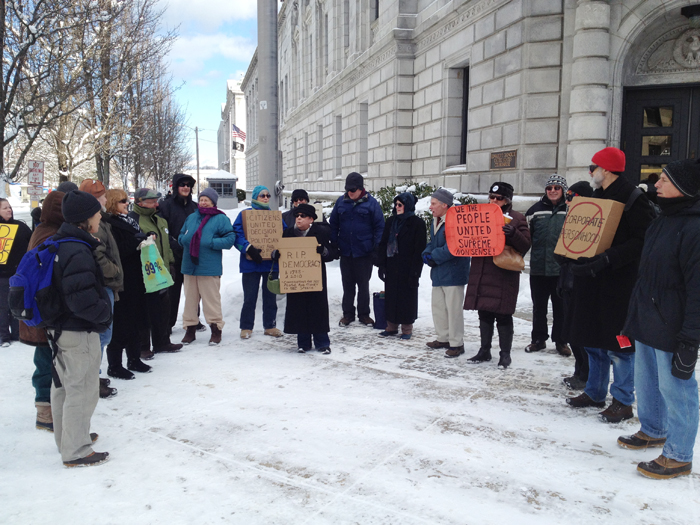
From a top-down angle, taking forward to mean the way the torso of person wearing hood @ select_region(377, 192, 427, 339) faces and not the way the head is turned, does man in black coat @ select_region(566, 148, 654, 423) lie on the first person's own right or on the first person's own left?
on the first person's own left

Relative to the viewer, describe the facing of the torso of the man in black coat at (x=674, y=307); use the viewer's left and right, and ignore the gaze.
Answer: facing to the left of the viewer

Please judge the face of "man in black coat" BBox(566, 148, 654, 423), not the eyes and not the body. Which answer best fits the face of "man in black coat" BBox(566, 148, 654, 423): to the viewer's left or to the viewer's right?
to the viewer's left

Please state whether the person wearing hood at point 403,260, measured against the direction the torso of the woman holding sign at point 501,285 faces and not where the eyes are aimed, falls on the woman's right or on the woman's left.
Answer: on the woman's right

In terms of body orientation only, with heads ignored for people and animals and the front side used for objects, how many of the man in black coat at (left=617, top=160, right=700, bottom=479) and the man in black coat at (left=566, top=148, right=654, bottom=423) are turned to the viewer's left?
2

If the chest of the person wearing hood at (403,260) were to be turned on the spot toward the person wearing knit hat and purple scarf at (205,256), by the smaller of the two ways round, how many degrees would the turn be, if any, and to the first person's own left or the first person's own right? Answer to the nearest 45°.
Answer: approximately 45° to the first person's own right

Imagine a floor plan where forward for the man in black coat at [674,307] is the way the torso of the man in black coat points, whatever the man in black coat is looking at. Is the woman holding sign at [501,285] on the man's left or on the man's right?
on the man's right

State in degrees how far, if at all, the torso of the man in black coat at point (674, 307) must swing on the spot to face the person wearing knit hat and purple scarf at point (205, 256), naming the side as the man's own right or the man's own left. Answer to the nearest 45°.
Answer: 0° — they already face them

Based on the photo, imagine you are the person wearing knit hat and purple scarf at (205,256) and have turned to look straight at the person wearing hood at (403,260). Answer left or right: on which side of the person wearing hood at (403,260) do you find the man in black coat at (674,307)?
right

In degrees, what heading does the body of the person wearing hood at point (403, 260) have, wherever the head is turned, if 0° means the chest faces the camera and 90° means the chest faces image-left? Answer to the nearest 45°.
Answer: approximately 45°

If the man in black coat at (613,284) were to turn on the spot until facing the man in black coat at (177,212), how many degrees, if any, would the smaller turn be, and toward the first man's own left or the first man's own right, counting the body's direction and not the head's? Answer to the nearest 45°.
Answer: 0° — they already face them

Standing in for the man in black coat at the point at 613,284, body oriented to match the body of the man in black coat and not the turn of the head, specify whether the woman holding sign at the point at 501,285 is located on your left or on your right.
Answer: on your right

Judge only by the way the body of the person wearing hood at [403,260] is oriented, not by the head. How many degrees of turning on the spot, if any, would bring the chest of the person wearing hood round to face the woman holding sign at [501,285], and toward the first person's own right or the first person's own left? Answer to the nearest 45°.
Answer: approximately 90° to the first person's own left

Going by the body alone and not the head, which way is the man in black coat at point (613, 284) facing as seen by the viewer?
to the viewer's left
